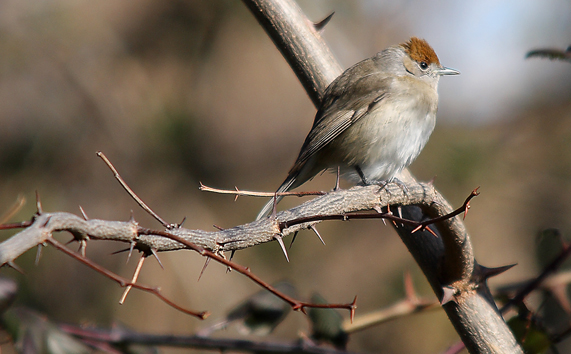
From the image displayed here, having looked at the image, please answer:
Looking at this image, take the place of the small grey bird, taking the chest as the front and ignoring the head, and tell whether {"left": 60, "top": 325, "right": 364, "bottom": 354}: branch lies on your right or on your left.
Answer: on your right

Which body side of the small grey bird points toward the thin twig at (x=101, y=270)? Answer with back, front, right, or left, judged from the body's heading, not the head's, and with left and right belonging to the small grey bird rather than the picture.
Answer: right

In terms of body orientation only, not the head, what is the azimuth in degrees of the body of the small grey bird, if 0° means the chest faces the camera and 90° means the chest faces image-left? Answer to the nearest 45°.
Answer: approximately 270°
